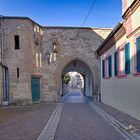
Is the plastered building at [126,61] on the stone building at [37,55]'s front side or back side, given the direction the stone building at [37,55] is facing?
on the front side

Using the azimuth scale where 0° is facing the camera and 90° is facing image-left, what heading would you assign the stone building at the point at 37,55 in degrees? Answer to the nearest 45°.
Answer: approximately 0°
